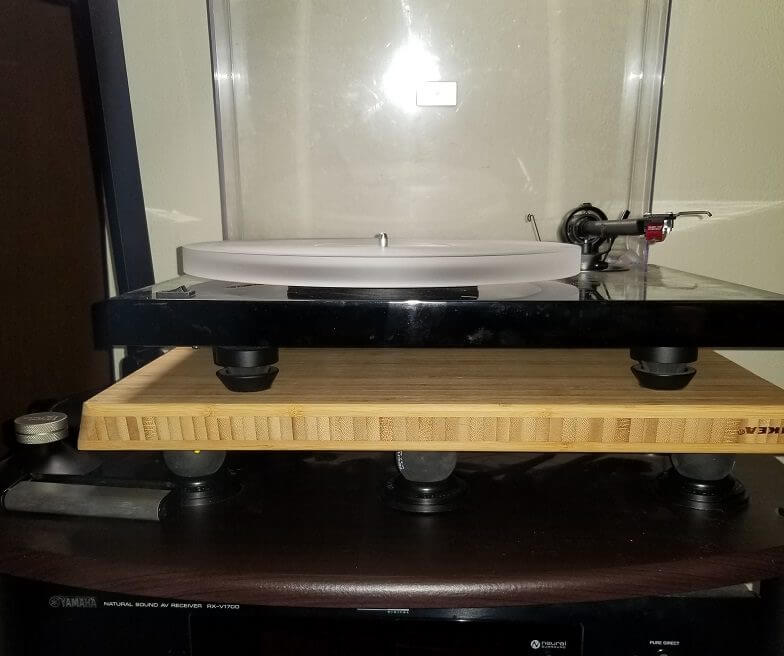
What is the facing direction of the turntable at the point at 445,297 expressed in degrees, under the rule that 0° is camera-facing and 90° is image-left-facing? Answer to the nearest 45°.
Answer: approximately 0°
